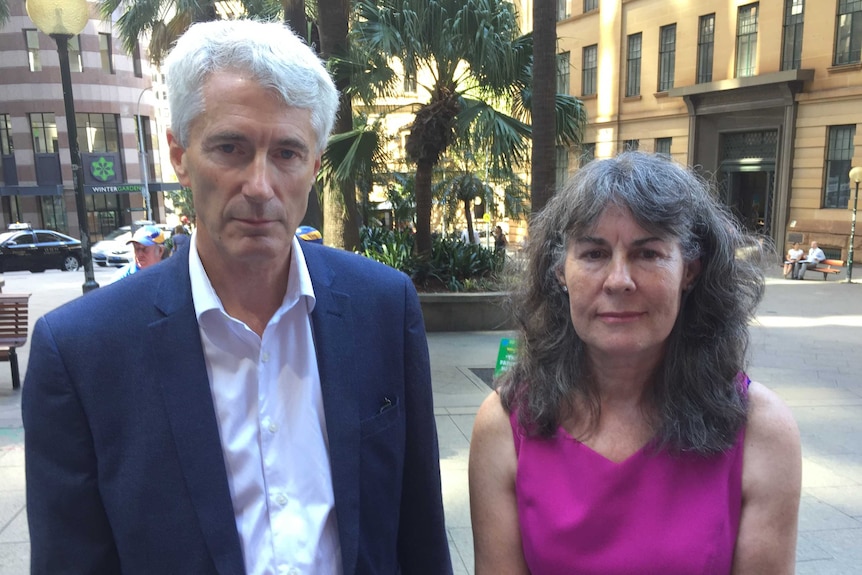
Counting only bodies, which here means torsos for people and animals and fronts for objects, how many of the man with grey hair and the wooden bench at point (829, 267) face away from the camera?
0

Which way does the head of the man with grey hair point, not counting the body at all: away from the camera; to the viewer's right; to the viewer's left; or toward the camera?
toward the camera

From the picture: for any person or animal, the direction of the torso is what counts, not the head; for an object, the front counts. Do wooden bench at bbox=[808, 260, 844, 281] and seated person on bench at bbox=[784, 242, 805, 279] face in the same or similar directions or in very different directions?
same or similar directions

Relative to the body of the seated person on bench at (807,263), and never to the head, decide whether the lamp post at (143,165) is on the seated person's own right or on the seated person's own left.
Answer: on the seated person's own right

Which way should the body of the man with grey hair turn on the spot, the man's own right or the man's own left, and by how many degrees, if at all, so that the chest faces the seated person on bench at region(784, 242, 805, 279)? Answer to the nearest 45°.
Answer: approximately 135° to the man's own left

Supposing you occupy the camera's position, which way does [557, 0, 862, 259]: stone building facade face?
facing the viewer and to the left of the viewer

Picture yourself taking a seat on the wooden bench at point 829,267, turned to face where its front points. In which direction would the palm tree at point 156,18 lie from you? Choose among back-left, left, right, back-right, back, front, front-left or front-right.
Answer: front

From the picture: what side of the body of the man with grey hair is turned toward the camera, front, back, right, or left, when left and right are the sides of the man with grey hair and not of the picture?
front

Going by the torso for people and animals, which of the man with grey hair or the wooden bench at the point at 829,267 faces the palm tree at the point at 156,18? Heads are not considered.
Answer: the wooden bench

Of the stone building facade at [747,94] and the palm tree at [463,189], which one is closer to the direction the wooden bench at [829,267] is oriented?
the palm tree
